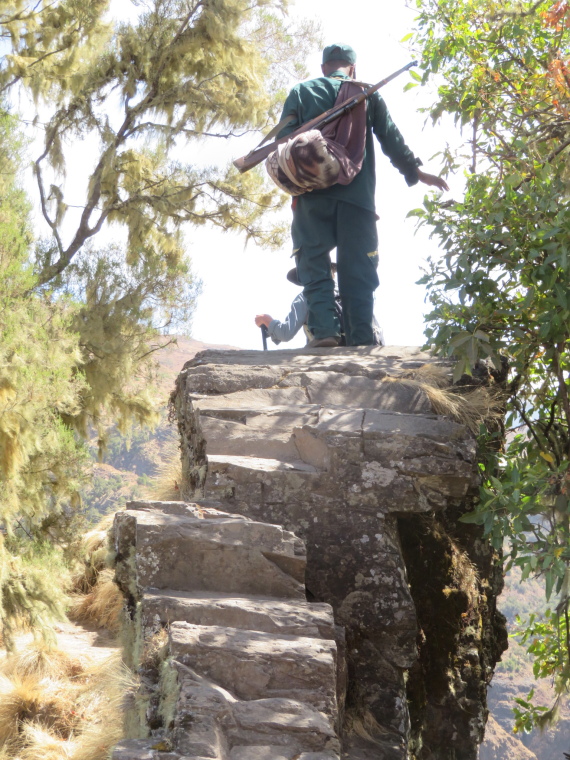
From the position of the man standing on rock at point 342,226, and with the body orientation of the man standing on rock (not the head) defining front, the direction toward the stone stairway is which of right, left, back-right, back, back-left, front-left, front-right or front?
back

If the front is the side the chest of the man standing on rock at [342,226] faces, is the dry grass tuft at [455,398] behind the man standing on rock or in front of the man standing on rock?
behind

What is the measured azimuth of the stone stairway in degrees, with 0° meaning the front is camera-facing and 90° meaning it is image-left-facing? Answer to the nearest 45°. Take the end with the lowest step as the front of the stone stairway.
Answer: approximately 0°

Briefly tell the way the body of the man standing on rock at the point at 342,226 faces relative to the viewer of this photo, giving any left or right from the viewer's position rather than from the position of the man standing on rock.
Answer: facing away from the viewer

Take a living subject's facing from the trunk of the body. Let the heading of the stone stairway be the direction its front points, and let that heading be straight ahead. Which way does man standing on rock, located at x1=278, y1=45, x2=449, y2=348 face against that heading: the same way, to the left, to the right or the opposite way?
the opposite way

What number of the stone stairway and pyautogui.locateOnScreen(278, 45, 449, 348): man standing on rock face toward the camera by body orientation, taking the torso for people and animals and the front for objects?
1

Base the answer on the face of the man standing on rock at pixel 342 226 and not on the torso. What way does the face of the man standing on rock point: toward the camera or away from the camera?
away from the camera

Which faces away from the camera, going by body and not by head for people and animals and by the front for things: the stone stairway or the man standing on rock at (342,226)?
the man standing on rock
